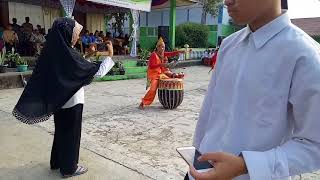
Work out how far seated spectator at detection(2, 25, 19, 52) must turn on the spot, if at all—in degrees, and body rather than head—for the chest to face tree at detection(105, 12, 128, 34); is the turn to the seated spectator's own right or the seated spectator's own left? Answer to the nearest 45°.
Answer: approximately 90° to the seated spectator's own left

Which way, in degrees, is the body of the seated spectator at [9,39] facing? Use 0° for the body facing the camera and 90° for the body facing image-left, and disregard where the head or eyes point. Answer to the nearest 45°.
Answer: approximately 315°

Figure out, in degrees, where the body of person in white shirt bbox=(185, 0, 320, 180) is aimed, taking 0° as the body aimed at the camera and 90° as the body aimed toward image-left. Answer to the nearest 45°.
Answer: approximately 45°

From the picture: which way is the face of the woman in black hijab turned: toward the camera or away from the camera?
away from the camera

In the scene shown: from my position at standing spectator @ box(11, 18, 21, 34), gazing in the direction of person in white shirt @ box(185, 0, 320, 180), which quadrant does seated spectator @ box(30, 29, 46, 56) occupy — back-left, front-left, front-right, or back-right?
front-left

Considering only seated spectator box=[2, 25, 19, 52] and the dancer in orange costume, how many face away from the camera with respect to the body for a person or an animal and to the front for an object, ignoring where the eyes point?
0

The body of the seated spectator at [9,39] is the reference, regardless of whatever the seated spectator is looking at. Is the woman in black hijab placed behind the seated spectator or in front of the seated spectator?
in front

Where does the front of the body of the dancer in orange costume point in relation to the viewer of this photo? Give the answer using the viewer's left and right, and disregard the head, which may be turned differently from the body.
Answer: facing the viewer and to the right of the viewer

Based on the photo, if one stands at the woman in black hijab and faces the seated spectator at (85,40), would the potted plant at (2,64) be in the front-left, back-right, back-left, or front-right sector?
front-left

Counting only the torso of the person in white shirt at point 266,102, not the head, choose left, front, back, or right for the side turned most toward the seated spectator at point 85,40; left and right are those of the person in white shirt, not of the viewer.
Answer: right

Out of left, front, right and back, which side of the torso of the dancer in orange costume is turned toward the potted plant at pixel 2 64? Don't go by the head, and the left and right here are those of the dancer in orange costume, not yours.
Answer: back

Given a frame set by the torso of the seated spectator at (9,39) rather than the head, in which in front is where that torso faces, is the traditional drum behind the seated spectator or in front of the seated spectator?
in front
